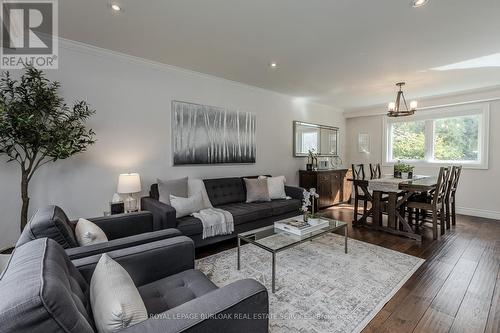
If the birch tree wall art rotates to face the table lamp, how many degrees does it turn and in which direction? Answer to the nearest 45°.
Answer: approximately 90° to its right

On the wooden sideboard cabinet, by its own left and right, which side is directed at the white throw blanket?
right

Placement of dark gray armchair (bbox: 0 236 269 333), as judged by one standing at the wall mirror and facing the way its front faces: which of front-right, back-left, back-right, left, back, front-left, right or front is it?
front-right

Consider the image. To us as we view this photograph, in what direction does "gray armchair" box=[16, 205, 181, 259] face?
facing away from the viewer and to the right of the viewer

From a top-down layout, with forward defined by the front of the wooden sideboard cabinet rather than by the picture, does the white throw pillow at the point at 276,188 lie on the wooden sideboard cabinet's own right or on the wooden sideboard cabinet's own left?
on the wooden sideboard cabinet's own right

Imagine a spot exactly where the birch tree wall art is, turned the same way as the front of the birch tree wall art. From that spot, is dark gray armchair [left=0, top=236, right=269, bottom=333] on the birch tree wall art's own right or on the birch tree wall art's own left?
on the birch tree wall art's own right

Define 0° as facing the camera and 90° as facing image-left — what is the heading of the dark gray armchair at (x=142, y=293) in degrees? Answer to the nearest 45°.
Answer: approximately 225°

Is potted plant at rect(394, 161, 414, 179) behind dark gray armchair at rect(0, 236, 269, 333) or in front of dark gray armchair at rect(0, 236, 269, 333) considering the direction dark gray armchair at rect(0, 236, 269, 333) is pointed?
in front

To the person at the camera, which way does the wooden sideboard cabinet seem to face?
facing the viewer and to the right of the viewer

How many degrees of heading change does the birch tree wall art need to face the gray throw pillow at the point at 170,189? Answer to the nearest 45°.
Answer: approximately 90° to its right

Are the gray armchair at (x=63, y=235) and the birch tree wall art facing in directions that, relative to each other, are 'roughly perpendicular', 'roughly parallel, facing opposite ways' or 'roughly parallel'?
roughly perpendicular

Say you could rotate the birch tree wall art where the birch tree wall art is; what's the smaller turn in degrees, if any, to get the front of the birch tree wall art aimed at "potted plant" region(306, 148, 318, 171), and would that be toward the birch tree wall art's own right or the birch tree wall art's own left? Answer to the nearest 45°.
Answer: approximately 90° to the birch tree wall art's own left

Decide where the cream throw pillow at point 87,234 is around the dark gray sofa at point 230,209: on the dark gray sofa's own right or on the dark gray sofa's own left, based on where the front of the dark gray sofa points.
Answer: on the dark gray sofa's own right

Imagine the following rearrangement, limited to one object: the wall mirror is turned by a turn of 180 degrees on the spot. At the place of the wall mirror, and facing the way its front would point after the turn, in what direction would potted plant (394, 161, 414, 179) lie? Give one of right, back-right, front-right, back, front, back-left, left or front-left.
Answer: back

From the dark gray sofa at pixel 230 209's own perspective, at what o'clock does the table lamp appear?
The table lamp is roughly at 4 o'clock from the dark gray sofa.

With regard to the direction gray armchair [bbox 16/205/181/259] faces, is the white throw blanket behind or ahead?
ahead

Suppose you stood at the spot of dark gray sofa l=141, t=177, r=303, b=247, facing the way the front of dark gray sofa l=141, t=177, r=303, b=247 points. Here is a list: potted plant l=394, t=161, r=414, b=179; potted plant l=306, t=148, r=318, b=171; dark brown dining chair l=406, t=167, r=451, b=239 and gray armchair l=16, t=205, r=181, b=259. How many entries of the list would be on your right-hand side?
1

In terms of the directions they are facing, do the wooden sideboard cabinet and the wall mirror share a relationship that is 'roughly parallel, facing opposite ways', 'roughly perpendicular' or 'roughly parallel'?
roughly parallel
